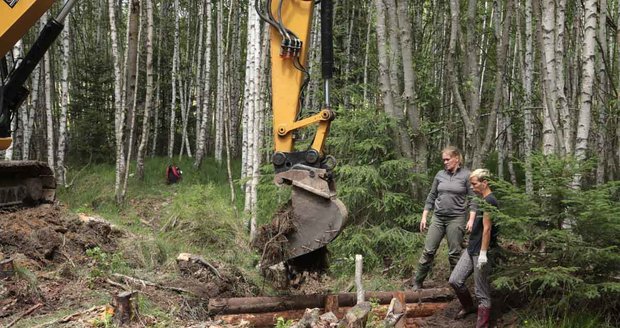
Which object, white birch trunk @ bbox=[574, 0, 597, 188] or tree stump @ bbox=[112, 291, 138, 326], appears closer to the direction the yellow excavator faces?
the white birch trunk

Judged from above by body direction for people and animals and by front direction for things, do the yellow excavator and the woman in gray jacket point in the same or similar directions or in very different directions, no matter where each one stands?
very different directions

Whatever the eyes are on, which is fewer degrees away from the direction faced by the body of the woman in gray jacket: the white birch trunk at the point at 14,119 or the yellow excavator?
the yellow excavator

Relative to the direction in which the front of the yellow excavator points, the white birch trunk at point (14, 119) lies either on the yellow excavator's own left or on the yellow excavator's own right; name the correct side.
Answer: on the yellow excavator's own left

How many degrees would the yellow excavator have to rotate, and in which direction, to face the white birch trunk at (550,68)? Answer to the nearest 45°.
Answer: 0° — it already faces it

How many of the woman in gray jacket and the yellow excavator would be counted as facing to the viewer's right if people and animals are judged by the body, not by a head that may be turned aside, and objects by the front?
1

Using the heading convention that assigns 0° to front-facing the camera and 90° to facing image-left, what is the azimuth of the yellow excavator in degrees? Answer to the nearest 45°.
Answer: approximately 270°
